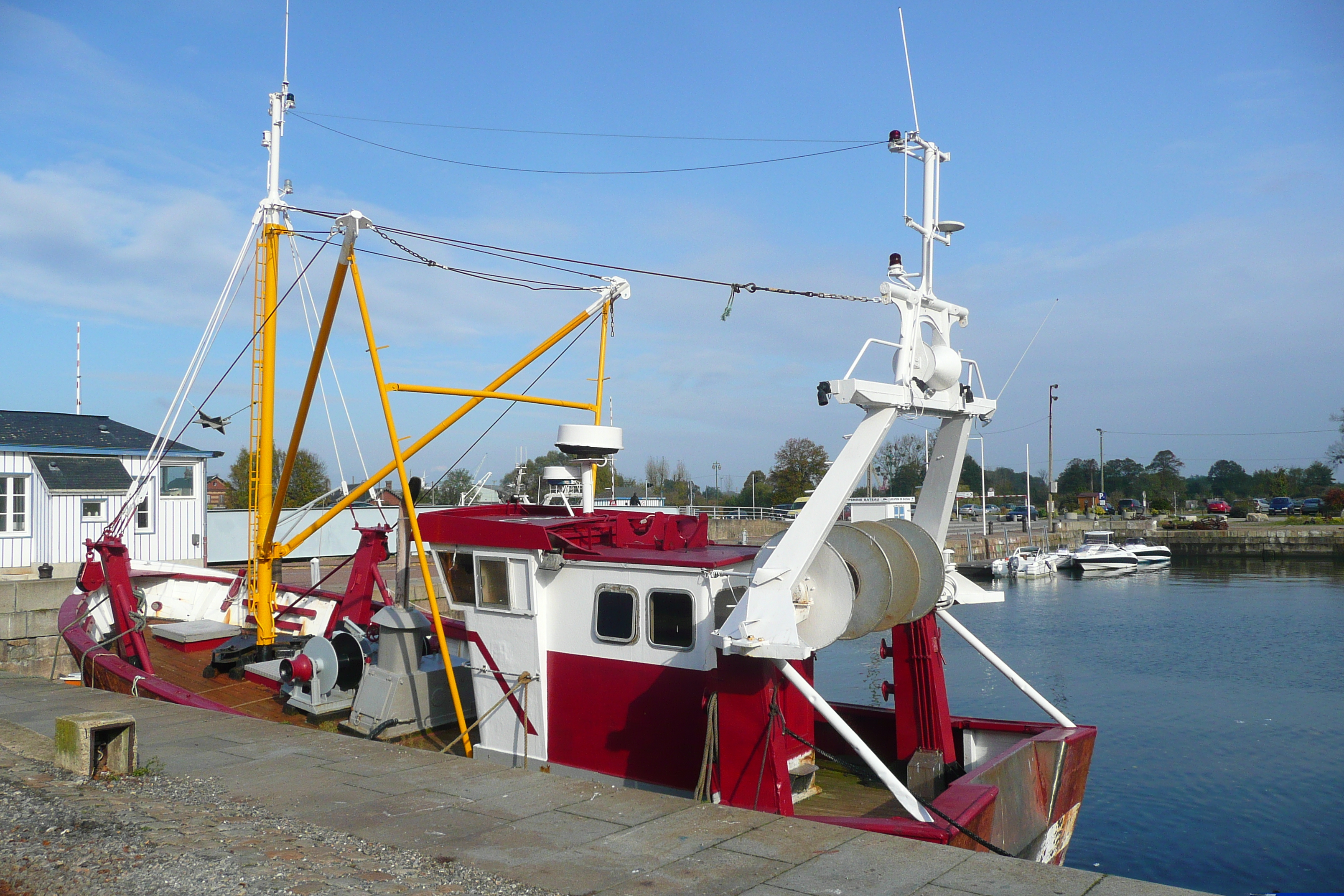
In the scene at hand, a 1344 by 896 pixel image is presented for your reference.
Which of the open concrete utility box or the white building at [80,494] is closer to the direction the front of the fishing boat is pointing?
the white building

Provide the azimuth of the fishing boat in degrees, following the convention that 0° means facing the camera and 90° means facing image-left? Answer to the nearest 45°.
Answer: approximately 135°

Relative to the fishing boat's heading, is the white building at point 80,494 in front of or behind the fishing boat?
in front
